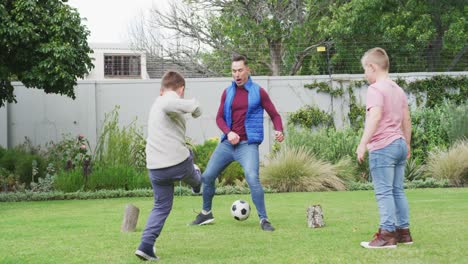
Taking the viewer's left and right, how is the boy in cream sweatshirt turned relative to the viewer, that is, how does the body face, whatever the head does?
facing away from the viewer and to the right of the viewer

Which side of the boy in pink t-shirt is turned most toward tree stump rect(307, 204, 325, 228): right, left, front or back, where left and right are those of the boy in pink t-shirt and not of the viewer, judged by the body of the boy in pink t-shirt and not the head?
front

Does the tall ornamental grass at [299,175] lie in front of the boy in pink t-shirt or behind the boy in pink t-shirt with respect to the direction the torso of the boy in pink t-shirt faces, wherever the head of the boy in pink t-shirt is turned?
in front

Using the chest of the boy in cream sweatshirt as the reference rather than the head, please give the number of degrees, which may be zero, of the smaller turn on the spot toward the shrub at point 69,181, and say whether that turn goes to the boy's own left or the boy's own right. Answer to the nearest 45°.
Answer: approximately 45° to the boy's own left

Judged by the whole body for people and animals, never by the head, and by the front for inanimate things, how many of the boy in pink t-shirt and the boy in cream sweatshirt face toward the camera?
0

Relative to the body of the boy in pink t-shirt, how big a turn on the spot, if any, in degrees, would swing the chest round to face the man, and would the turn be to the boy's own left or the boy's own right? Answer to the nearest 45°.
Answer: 0° — they already face them

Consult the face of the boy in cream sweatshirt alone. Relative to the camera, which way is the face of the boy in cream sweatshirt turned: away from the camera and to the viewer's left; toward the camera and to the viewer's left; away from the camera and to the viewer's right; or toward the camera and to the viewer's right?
away from the camera and to the viewer's right

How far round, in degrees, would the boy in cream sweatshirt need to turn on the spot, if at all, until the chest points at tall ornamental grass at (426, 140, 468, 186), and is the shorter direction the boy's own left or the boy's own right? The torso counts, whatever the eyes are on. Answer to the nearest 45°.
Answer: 0° — they already face it
